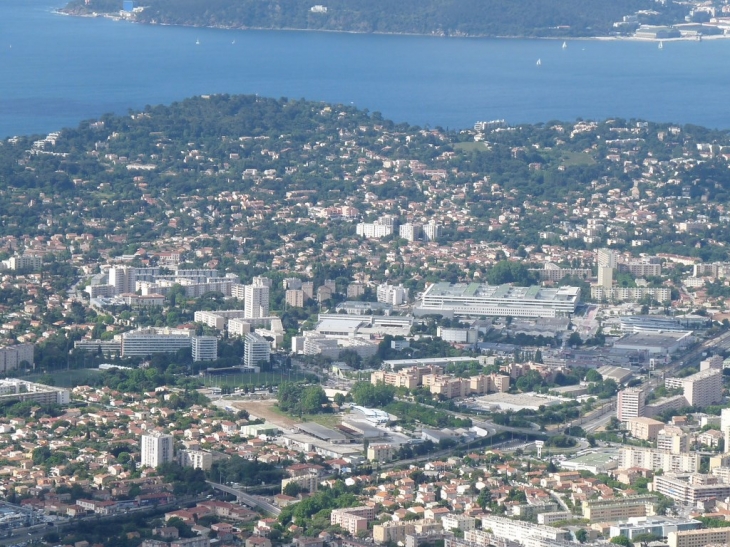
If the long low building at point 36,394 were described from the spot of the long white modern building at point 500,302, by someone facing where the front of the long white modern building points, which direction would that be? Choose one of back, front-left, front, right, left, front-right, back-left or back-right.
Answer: front-right

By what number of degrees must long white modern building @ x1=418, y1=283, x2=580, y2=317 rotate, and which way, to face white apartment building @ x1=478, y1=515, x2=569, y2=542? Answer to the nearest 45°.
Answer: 0° — it already faces it

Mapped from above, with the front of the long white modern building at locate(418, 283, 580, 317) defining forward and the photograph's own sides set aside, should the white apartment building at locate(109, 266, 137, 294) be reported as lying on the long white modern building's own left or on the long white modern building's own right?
on the long white modern building's own right

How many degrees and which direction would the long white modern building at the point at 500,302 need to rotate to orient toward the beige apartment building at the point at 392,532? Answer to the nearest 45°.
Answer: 0° — it already faces it

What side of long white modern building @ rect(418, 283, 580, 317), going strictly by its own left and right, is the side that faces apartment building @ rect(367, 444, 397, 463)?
front

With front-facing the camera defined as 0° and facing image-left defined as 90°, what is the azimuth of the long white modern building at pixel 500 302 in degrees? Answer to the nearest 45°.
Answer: approximately 0°

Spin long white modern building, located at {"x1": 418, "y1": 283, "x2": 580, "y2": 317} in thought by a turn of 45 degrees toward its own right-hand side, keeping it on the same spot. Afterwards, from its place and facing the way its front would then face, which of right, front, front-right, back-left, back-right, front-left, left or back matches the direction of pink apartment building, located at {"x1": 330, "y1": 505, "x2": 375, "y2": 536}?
front-left

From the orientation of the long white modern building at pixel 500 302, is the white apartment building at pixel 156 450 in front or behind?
in front

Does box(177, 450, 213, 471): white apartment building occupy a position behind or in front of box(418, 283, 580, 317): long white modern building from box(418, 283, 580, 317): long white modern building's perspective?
in front

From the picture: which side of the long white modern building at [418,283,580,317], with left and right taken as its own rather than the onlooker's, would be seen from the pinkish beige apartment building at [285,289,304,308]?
right

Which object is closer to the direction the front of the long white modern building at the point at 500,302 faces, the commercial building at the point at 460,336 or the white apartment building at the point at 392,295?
the commercial building

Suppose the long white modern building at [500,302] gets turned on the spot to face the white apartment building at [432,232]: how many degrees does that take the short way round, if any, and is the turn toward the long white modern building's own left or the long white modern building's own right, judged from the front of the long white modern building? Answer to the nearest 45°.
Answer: approximately 180°

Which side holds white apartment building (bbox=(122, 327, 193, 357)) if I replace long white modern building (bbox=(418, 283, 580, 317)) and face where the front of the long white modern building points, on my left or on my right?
on my right

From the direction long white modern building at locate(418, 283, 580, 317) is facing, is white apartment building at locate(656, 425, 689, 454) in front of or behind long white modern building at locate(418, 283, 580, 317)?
in front

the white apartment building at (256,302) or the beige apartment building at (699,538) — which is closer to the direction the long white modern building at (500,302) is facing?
the beige apartment building
